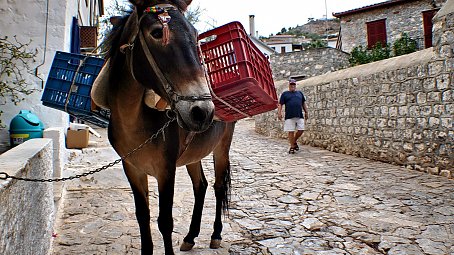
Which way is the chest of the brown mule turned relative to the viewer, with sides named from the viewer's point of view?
facing the viewer and to the left of the viewer

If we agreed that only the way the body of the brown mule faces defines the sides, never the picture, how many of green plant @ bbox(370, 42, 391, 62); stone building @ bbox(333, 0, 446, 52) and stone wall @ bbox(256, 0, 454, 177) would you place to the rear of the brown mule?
3

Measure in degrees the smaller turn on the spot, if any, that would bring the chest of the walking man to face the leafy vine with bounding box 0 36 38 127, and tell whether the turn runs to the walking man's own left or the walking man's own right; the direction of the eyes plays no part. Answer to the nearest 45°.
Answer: approximately 45° to the walking man's own right

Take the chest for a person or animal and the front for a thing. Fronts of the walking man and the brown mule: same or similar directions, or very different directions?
same or similar directions

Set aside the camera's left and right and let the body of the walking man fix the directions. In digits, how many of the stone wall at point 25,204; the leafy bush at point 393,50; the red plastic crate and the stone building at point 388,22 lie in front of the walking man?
2

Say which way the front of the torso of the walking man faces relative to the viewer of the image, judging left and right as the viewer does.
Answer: facing the viewer

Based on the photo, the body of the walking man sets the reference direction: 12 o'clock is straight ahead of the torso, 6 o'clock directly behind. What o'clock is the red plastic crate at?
The red plastic crate is roughly at 12 o'clock from the walking man.

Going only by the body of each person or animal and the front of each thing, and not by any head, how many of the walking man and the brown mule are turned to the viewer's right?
0

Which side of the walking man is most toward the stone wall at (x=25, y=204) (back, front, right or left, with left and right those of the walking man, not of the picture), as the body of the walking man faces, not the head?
front

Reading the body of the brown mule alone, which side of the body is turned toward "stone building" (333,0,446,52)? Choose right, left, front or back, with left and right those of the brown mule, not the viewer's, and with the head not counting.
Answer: back

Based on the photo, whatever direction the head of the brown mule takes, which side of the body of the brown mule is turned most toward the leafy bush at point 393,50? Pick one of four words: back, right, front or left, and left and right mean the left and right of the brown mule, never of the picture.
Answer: back

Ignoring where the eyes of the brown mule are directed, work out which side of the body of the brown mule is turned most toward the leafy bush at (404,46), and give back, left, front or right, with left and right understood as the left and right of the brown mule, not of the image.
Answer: back
